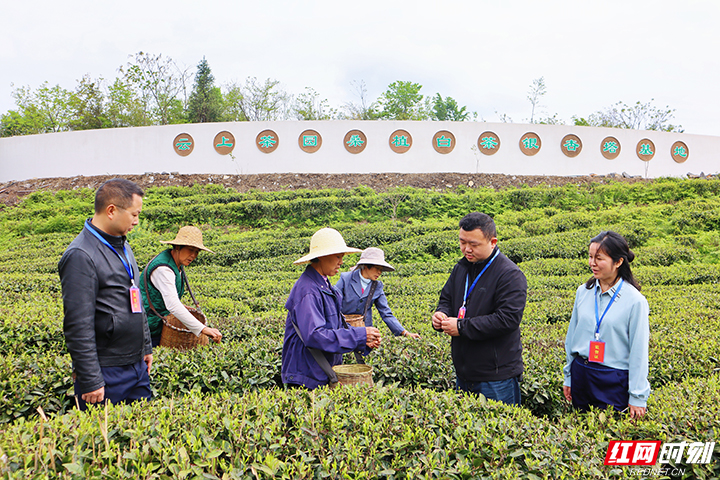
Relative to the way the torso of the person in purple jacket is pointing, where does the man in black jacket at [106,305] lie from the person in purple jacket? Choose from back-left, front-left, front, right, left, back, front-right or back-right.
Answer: back

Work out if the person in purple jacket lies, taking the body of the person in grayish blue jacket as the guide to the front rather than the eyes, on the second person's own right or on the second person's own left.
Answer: on the second person's own right

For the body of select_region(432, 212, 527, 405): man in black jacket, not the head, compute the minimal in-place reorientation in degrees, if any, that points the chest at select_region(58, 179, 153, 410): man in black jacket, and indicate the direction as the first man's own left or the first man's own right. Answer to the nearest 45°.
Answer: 0° — they already face them

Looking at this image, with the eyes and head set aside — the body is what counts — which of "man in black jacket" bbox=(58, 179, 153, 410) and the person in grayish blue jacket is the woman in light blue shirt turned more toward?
the man in black jacket

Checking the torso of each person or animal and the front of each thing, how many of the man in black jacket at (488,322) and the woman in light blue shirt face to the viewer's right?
0

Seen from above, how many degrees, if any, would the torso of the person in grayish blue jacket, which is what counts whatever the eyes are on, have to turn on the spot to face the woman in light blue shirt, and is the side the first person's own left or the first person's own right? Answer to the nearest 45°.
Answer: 0° — they already face them

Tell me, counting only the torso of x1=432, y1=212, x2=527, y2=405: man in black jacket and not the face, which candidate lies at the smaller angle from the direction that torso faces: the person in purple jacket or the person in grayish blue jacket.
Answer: the person in purple jacket

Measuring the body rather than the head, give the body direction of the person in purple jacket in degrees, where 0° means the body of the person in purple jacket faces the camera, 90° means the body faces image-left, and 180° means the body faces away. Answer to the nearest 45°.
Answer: approximately 270°

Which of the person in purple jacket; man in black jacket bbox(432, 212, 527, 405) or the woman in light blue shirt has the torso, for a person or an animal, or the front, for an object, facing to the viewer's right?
the person in purple jacket

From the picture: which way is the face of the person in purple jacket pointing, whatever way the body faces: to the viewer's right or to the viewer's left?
to the viewer's right

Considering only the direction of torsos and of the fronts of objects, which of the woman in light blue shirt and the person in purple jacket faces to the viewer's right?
the person in purple jacket

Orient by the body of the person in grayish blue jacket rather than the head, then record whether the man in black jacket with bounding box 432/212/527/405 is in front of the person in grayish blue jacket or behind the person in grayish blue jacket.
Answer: in front

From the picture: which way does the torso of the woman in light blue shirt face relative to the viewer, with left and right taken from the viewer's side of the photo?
facing the viewer and to the left of the viewer
